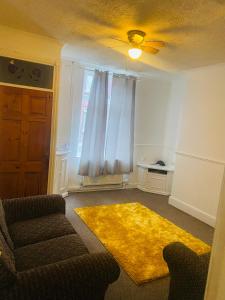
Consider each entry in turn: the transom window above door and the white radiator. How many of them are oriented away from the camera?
0

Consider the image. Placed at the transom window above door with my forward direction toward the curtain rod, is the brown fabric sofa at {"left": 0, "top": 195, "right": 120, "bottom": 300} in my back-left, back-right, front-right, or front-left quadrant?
back-right

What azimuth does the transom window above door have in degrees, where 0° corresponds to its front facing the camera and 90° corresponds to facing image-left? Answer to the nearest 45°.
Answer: approximately 315°

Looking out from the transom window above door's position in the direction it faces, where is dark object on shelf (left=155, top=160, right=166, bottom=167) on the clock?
The dark object on shelf is roughly at 10 o'clock from the transom window above door.

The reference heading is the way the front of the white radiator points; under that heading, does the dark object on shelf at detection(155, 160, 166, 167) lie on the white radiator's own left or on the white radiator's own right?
on the white radiator's own left

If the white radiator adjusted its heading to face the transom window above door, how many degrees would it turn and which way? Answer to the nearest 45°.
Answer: approximately 45° to its right

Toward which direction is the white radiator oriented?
toward the camera

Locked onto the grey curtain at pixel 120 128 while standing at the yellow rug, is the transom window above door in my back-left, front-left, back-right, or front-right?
front-left

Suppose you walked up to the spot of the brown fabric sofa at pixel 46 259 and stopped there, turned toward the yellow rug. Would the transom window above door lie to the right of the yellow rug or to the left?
left

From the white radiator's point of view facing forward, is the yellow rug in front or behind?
in front

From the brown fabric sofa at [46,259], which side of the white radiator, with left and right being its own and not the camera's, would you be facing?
front

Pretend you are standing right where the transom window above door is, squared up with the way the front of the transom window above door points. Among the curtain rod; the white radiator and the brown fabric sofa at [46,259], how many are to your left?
2

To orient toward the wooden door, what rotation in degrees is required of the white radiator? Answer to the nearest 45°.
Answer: approximately 45° to its right

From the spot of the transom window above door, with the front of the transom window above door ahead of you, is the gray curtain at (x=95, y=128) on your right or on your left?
on your left
